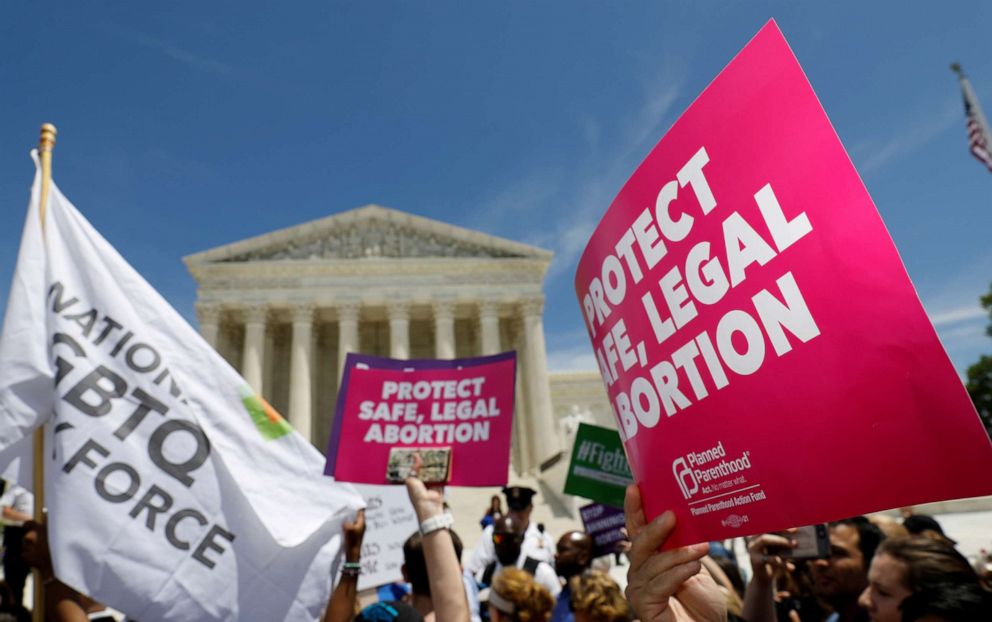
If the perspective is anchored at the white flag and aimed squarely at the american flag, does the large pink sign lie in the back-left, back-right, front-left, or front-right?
front-right

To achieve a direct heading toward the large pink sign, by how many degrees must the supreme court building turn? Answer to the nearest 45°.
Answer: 0° — it already faces it

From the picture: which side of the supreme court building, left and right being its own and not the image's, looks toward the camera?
front

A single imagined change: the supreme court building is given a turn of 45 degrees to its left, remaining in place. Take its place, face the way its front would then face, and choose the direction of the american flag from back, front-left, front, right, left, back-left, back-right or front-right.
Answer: front

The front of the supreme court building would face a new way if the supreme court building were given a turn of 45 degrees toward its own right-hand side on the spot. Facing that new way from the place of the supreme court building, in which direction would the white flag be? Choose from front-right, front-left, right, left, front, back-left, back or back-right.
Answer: front-left
